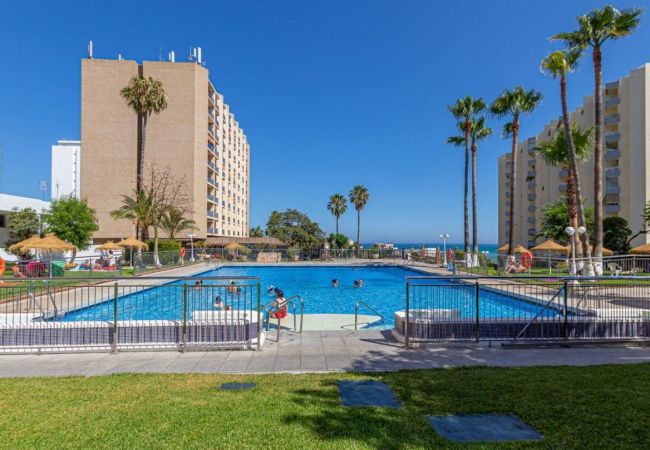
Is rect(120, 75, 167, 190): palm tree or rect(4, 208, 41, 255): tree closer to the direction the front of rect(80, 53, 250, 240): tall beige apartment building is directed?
the palm tree

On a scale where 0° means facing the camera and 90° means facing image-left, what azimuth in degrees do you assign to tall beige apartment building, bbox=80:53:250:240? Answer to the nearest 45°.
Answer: approximately 270°

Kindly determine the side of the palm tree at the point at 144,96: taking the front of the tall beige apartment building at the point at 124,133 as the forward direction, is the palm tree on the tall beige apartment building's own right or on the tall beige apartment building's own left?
on the tall beige apartment building's own right

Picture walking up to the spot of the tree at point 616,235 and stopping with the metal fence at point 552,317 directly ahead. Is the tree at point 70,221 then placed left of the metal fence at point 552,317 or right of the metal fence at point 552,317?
right

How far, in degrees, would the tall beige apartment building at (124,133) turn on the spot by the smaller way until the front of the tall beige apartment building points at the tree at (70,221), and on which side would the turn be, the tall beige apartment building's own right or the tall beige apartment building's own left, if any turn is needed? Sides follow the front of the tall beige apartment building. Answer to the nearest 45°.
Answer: approximately 90° to the tall beige apartment building's own right

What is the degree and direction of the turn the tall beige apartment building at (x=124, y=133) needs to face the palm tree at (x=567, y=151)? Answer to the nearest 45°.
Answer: approximately 45° to its right
